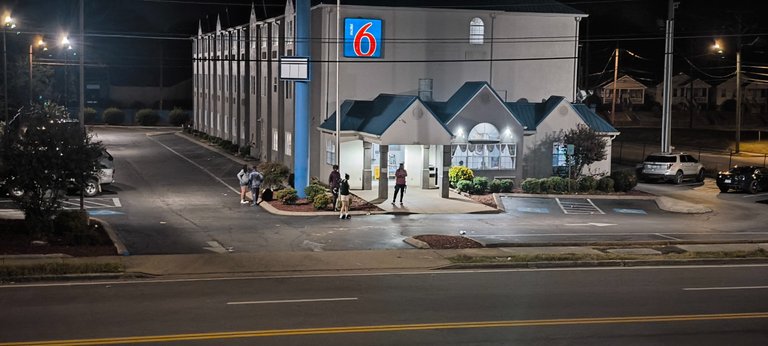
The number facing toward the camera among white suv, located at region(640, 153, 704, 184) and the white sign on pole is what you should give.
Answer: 1

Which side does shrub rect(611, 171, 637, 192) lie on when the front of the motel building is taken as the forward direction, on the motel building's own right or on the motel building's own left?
on the motel building's own left

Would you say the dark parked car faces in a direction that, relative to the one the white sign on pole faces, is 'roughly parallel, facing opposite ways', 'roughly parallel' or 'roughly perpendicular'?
roughly perpendicular

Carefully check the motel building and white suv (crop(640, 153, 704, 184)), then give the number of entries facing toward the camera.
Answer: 1

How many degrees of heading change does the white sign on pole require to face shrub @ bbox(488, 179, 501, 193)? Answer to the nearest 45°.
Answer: approximately 90° to its left

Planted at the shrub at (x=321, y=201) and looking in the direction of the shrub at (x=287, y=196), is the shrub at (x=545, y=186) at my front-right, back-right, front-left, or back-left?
back-right
